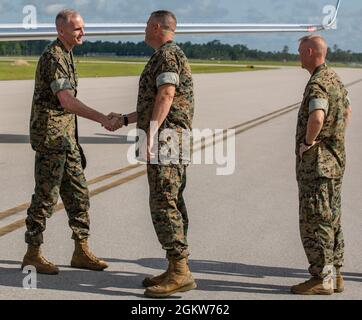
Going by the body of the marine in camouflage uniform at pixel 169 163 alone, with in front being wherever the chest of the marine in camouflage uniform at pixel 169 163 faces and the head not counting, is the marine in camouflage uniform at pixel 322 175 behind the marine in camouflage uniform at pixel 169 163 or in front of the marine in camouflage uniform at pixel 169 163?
behind

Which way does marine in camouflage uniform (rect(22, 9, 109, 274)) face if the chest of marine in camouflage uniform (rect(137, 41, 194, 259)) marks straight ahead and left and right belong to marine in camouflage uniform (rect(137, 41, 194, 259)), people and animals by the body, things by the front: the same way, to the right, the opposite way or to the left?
the opposite way

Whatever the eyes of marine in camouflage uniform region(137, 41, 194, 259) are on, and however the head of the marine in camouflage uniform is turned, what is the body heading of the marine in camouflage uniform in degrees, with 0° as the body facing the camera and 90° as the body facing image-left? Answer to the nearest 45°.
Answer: approximately 90°

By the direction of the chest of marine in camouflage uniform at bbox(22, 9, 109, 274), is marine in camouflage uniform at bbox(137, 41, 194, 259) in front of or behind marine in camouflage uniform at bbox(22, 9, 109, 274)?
in front

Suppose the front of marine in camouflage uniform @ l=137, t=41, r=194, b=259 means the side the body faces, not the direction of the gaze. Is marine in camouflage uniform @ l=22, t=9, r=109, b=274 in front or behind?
in front

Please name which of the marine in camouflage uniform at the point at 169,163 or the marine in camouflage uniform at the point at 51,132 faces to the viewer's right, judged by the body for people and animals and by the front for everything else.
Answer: the marine in camouflage uniform at the point at 51,132

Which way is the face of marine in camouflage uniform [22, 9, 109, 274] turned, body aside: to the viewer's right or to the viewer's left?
to the viewer's right

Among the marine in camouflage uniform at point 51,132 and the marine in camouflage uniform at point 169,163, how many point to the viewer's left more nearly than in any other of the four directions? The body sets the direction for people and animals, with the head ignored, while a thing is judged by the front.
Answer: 1

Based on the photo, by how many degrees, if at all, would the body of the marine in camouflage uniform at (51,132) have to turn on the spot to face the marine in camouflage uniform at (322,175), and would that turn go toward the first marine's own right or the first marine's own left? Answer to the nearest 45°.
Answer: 0° — they already face them

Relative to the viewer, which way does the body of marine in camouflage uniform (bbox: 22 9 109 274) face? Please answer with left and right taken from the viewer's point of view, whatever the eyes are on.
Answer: facing to the right of the viewer
